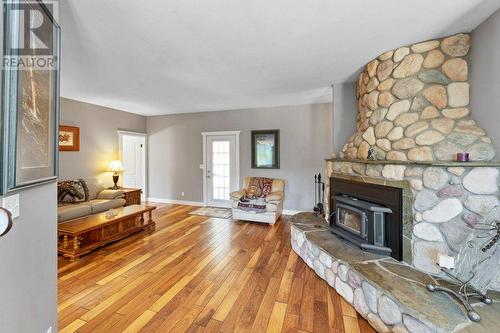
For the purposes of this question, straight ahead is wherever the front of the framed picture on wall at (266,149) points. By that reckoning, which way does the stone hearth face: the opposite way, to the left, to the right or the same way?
to the right

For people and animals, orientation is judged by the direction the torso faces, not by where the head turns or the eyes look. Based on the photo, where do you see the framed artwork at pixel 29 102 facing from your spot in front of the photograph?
facing the viewer and to the right of the viewer

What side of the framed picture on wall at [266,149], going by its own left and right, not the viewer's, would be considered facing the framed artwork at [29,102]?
front

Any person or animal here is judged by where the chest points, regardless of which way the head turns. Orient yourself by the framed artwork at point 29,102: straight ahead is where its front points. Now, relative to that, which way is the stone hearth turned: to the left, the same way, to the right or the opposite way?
the opposite way

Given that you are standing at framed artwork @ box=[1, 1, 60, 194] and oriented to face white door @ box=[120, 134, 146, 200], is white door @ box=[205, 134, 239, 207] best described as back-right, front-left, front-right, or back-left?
front-right

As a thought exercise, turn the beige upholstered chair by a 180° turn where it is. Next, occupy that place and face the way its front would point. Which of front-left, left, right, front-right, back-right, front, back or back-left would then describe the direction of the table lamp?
back-left

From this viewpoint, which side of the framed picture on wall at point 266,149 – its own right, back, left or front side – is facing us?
front

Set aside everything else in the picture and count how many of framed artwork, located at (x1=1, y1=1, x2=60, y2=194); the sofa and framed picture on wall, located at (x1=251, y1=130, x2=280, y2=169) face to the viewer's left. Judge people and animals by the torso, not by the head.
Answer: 0

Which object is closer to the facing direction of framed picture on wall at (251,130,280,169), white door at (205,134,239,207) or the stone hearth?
the stone hearth

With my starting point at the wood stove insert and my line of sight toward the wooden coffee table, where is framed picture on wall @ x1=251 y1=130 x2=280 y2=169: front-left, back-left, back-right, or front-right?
front-right

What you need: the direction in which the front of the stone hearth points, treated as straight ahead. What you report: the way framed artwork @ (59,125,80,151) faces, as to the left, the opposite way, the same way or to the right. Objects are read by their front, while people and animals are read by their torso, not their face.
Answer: the opposite way

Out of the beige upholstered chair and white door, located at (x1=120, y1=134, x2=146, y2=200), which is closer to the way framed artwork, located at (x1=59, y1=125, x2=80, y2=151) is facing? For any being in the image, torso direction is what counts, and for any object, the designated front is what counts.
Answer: the beige upholstered chair

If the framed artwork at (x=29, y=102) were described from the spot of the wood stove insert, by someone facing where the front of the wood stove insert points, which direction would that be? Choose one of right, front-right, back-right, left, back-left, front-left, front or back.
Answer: front

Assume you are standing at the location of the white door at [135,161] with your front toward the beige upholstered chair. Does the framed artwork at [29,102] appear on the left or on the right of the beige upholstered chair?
right

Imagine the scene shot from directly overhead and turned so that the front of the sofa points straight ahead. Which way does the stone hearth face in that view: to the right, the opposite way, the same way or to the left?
the opposite way
